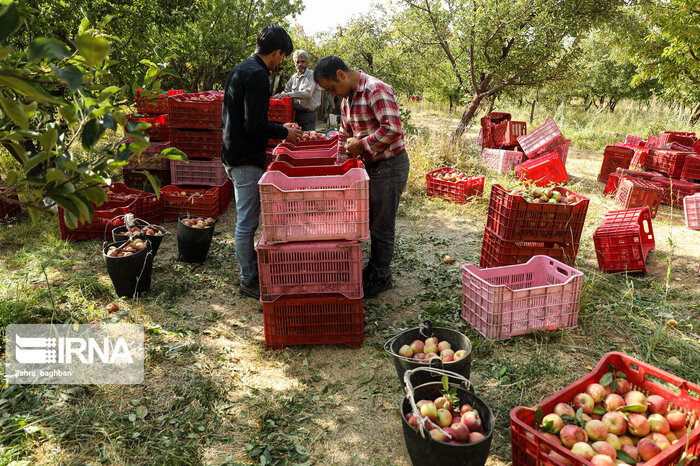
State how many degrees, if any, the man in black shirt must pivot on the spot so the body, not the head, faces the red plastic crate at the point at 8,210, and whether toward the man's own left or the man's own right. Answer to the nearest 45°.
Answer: approximately 135° to the man's own left

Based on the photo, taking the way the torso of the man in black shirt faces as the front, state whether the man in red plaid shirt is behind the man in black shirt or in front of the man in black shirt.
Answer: in front

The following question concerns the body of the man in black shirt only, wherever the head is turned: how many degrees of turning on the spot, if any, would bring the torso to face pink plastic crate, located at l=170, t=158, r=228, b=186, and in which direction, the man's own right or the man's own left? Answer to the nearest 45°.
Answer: approximately 90° to the man's own left

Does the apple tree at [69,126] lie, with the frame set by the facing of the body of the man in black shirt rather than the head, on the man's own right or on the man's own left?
on the man's own right

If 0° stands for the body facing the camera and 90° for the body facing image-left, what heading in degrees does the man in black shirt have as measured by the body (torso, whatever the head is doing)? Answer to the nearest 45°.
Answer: approximately 270°

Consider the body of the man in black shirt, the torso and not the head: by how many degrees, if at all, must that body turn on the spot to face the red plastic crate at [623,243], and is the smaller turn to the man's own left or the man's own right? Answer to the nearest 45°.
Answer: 0° — they already face it

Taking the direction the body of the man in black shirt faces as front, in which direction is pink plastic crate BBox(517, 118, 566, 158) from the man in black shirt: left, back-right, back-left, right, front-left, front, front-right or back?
front-left

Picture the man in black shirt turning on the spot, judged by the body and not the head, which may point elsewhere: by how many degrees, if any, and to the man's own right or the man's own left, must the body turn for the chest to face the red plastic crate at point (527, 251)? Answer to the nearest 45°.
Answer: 0° — they already face it

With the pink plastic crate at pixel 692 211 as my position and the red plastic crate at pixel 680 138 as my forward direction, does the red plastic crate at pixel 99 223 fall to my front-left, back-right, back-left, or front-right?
back-left

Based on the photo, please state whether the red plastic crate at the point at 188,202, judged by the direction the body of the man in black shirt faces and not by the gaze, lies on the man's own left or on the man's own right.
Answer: on the man's own left

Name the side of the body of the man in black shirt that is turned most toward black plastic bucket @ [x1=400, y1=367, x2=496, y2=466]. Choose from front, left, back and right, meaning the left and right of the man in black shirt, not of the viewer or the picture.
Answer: right

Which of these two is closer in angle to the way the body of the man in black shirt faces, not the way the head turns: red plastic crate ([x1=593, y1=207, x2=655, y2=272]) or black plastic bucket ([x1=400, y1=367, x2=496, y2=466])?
the red plastic crate
